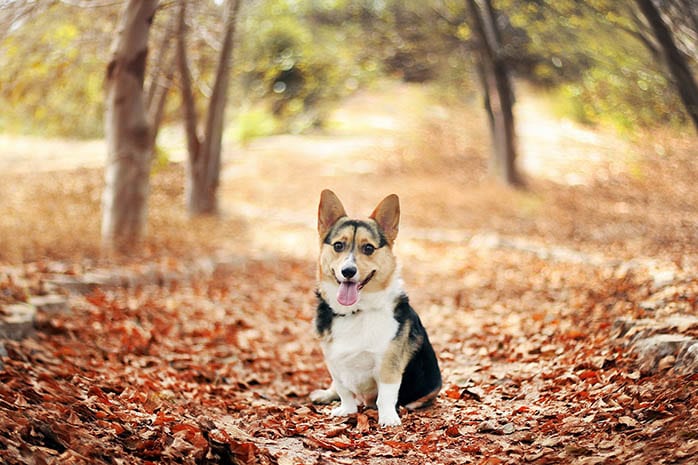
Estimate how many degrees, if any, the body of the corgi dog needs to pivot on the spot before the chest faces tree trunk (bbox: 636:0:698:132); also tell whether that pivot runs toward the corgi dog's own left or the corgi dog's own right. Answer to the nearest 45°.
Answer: approximately 180°

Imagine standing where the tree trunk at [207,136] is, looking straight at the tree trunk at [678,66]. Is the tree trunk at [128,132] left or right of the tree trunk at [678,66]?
right

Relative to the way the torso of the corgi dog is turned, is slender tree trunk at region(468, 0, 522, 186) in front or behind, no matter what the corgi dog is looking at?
behind

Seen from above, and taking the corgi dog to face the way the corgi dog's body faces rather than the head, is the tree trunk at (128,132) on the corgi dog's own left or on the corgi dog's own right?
on the corgi dog's own right

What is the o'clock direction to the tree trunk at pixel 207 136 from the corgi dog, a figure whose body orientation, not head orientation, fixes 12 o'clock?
The tree trunk is roughly at 4 o'clock from the corgi dog.

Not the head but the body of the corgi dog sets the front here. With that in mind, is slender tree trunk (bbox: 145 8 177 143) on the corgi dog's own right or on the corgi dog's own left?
on the corgi dog's own right

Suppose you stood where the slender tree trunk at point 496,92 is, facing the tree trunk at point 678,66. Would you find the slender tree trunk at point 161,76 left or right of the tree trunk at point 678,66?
right
